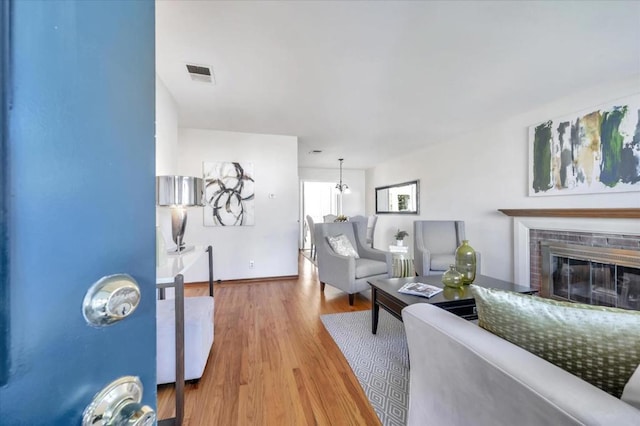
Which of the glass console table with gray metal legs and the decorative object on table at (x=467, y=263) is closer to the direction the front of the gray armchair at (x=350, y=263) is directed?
the decorative object on table

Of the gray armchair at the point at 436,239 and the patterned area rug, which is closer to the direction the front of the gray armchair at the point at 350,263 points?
the patterned area rug

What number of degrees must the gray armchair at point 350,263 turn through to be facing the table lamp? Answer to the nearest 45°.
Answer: approximately 90° to its right

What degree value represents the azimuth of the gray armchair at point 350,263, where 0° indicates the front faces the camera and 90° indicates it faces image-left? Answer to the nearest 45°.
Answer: approximately 315°

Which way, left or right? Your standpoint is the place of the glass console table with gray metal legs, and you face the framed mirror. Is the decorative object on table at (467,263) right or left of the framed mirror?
right

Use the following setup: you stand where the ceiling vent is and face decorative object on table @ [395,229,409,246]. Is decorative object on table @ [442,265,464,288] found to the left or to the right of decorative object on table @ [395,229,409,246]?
right

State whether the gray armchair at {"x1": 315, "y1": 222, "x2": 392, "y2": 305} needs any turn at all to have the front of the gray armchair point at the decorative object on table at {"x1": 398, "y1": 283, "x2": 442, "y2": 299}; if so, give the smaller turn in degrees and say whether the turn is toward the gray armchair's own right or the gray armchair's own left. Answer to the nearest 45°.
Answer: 0° — it already faces it

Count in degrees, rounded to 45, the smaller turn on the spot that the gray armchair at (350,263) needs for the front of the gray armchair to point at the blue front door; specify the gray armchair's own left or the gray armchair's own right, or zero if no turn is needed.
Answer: approximately 45° to the gray armchair's own right

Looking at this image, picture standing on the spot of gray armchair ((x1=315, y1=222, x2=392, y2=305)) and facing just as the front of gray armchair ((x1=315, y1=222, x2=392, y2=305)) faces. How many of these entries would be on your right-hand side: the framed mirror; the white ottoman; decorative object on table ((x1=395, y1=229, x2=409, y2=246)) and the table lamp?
2

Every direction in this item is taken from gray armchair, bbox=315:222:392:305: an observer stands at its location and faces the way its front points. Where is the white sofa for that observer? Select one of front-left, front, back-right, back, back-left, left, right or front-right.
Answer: front-right

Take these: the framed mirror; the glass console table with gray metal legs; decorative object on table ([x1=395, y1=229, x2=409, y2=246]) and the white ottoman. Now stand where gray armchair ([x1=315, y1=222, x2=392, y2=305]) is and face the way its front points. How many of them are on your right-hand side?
2

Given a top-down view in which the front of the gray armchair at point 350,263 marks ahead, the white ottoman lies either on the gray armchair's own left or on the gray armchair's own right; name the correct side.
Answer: on the gray armchair's own right
